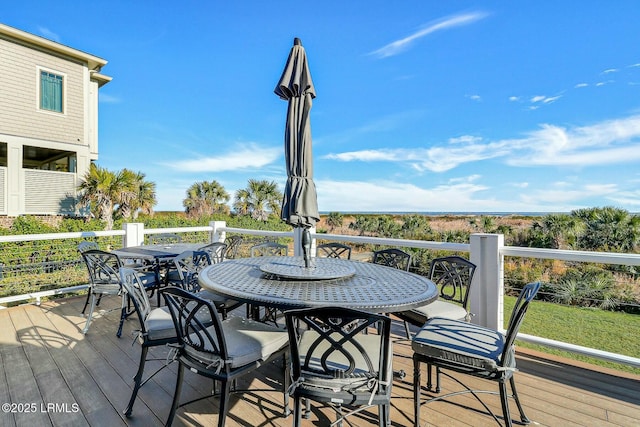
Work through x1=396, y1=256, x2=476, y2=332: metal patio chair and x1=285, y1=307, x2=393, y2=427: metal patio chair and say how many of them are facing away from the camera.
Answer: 1

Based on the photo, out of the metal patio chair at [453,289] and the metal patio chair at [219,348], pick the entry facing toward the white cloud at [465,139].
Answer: the metal patio chair at [219,348]

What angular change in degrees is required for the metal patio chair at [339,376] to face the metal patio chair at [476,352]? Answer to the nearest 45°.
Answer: approximately 45° to its right

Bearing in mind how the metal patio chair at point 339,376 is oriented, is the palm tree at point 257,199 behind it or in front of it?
in front

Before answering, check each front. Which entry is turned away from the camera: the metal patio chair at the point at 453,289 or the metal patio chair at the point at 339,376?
the metal patio chair at the point at 339,376

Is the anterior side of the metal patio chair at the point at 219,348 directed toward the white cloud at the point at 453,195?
yes

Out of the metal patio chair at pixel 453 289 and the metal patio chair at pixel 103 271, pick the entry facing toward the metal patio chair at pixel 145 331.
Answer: the metal patio chair at pixel 453 289

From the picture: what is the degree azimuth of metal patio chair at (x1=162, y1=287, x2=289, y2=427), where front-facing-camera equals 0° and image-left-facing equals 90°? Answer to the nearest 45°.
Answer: approximately 225°

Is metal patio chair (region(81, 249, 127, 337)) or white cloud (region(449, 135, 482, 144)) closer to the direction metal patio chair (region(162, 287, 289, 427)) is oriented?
the white cloud

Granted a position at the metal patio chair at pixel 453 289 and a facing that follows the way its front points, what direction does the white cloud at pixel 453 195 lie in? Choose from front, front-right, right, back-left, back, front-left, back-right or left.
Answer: back-right

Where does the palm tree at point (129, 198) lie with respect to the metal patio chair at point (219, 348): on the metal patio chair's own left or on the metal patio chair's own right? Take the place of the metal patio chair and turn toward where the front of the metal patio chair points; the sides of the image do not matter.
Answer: on the metal patio chair's own left

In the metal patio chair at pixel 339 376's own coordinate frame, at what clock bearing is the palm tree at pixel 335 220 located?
The palm tree is roughly at 12 o'clock from the metal patio chair.

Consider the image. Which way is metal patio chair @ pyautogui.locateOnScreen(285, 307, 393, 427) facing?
away from the camera

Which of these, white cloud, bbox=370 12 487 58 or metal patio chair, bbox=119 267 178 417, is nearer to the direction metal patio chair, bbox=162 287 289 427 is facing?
the white cloud

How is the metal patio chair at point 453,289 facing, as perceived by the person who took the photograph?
facing the viewer and to the left of the viewer
